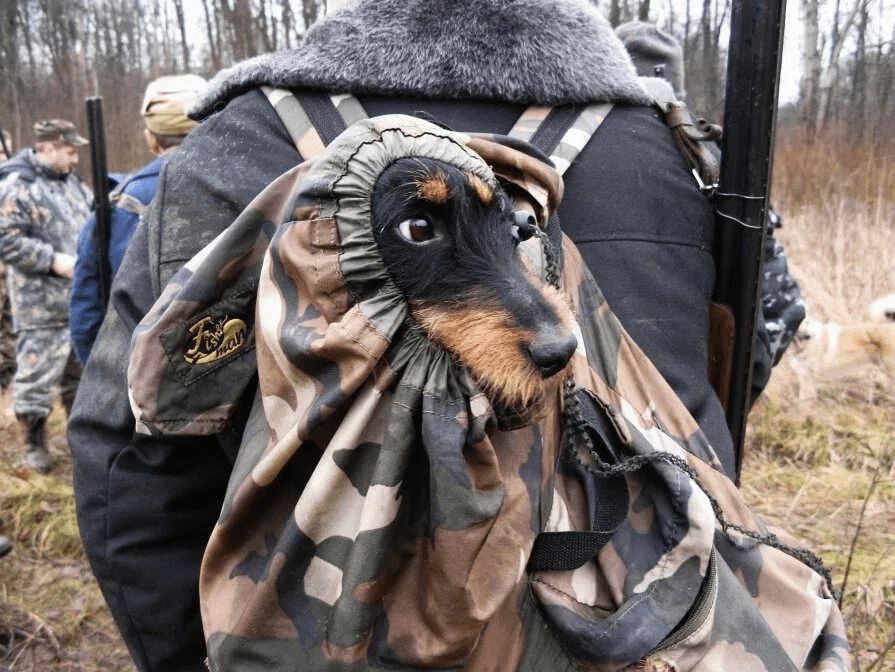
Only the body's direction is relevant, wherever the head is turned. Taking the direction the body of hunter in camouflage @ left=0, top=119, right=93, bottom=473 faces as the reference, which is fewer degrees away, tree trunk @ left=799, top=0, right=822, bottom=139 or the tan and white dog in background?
the tan and white dog in background

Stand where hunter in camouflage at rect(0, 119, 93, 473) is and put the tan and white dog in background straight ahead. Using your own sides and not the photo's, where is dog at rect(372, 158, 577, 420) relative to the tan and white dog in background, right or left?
right

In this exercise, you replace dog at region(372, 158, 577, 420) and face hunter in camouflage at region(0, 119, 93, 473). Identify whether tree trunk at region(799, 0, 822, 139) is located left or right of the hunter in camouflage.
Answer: right

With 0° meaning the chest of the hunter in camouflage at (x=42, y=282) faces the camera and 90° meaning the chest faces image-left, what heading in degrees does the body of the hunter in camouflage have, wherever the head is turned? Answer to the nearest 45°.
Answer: approximately 315°
